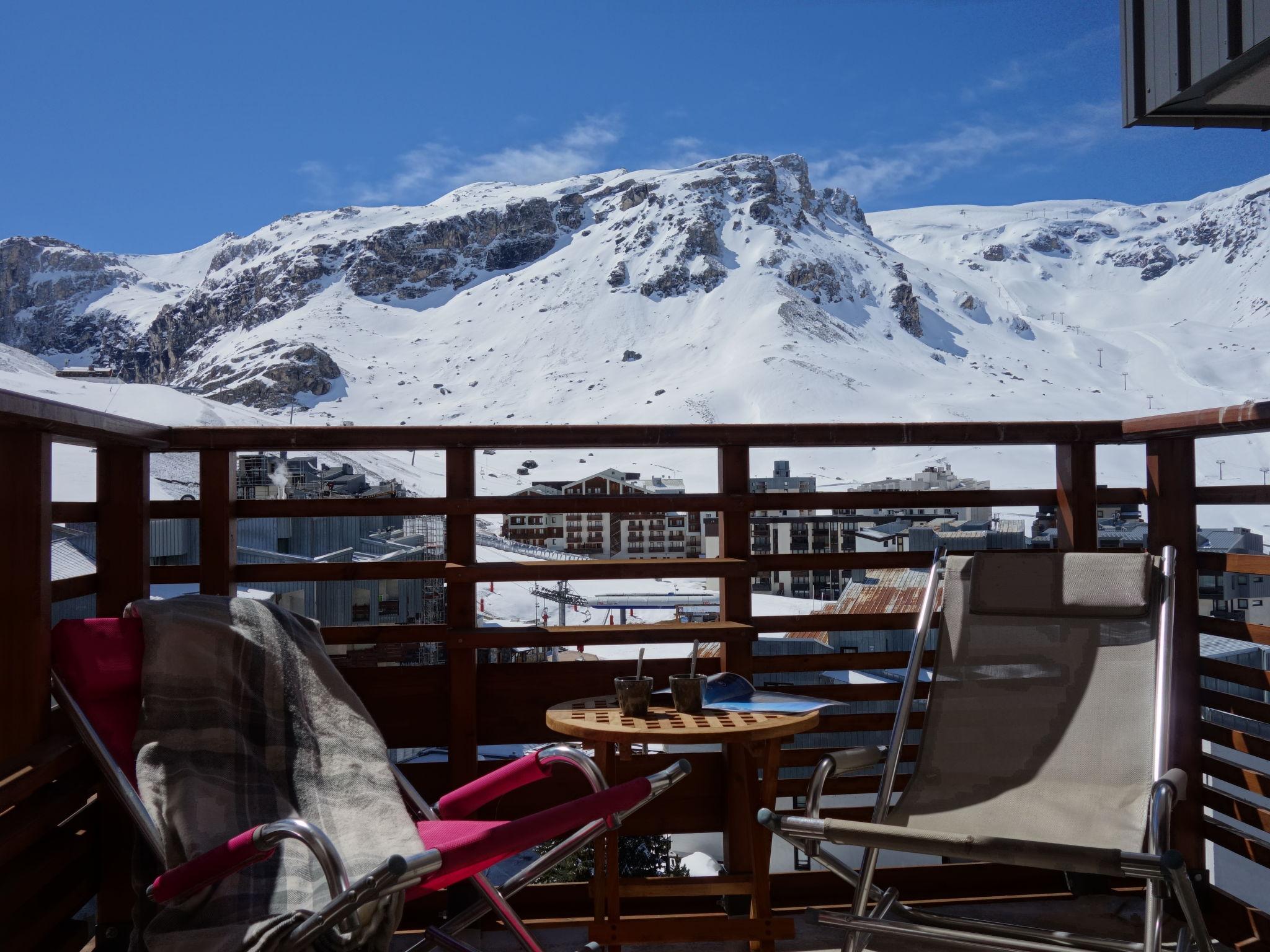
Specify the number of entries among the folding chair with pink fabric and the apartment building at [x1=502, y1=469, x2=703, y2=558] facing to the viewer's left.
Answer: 0

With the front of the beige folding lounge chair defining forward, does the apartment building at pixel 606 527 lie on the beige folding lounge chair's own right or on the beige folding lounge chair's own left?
on the beige folding lounge chair's own right

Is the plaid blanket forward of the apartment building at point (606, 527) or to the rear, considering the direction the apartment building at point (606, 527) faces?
forward

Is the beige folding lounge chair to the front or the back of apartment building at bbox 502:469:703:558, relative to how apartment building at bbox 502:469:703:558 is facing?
to the front

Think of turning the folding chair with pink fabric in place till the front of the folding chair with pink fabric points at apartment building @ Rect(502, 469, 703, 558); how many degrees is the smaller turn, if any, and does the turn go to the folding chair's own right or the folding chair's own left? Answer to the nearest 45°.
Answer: approximately 90° to the folding chair's own left

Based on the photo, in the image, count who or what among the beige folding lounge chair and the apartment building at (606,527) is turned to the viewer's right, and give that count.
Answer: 0

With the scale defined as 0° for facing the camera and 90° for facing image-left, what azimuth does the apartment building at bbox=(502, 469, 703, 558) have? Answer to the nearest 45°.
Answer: approximately 0°

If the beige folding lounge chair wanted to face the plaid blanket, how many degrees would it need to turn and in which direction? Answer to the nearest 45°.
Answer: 0° — it already faces it

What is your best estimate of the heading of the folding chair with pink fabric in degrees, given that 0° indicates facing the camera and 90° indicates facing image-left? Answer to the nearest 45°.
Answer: approximately 315°

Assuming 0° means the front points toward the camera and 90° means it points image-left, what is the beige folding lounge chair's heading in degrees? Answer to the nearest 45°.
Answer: approximately 45°

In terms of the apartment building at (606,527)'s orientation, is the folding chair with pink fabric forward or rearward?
forward
